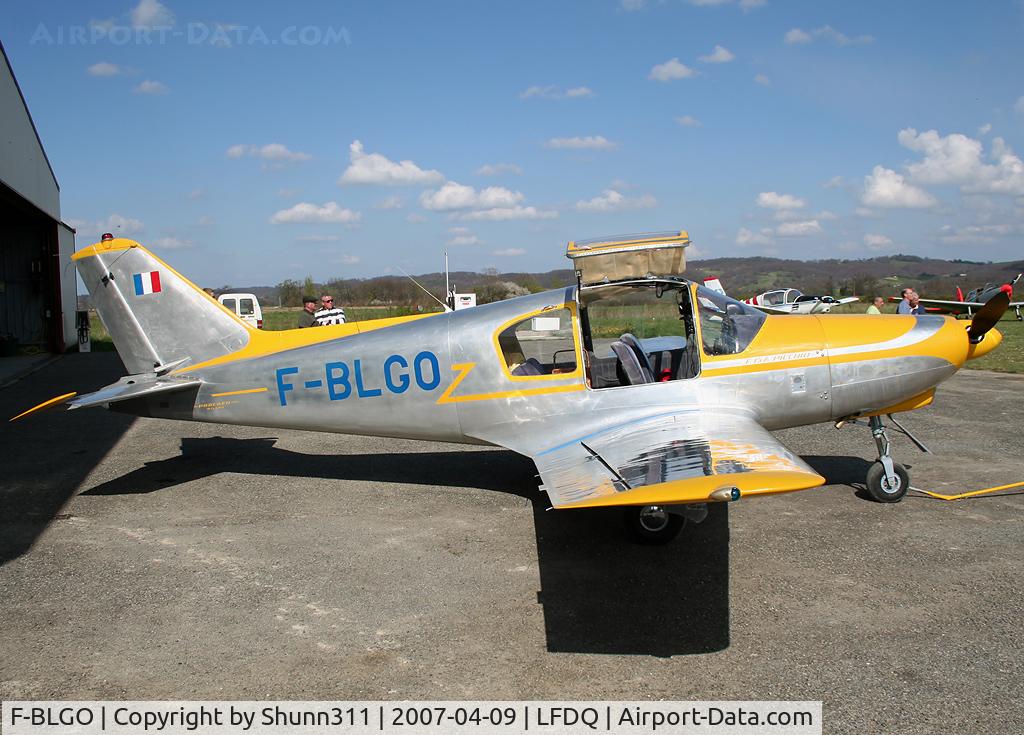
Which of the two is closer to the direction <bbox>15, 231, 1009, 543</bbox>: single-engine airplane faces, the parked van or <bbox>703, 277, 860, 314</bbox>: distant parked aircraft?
the distant parked aircraft

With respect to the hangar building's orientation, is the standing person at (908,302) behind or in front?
in front

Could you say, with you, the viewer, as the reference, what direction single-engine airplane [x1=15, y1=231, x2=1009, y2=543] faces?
facing to the right of the viewer

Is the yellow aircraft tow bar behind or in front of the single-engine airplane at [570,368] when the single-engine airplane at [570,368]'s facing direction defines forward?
in front

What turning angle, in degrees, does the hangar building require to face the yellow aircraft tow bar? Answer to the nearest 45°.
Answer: approximately 45° to its right

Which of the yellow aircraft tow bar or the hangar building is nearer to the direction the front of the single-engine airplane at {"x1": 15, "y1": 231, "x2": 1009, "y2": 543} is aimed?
the yellow aircraft tow bar

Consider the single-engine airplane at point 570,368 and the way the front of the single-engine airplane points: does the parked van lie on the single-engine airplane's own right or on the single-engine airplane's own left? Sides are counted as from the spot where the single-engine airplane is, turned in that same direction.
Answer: on the single-engine airplane's own left

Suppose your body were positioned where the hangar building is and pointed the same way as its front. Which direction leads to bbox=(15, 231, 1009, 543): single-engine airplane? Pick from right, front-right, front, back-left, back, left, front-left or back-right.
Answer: front-right
